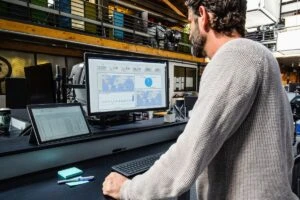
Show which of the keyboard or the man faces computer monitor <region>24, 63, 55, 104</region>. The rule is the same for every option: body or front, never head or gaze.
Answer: the man

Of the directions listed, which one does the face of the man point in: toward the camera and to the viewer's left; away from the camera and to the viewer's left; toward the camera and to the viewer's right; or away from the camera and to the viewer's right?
away from the camera and to the viewer's left

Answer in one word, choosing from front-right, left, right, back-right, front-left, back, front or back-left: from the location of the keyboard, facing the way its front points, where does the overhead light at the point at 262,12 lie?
left

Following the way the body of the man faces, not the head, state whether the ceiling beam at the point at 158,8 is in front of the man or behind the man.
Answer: in front

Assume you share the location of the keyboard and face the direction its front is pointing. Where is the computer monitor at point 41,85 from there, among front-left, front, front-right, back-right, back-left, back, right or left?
back

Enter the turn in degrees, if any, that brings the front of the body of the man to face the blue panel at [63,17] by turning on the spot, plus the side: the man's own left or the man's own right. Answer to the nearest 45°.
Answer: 0° — they already face it

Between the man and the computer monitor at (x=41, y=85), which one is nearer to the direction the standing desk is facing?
the man

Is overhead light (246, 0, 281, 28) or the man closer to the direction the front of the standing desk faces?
the man

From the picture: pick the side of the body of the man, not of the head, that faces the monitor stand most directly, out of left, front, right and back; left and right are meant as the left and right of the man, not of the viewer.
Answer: front

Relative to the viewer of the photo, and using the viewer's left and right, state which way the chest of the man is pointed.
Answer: facing away from the viewer and to the left of the viewer

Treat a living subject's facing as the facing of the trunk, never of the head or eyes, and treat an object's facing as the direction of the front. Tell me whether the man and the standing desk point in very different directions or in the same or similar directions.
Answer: very different directions

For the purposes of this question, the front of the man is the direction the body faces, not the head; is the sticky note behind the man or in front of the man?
in front

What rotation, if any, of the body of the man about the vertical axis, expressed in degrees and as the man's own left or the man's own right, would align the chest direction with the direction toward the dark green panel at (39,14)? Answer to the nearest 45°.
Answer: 0° — they already face it
